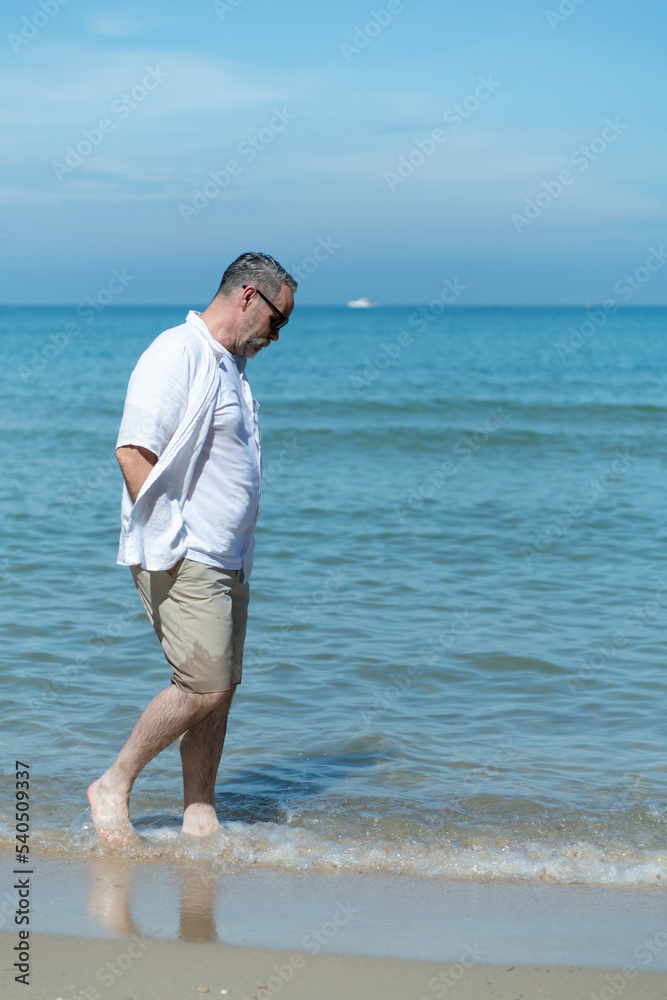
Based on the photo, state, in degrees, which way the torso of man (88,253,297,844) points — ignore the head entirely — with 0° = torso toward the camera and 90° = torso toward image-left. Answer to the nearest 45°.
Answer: approximately 270°

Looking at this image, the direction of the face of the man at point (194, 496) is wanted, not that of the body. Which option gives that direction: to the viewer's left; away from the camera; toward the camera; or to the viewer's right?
to the viewer's right
